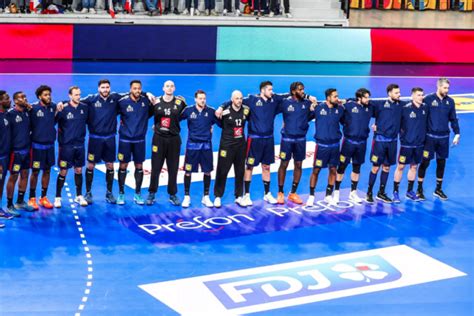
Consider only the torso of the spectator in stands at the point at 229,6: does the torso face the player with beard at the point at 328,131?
yes

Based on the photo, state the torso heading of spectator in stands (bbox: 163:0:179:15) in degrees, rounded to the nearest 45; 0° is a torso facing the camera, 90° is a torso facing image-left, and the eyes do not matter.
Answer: approximately 0°

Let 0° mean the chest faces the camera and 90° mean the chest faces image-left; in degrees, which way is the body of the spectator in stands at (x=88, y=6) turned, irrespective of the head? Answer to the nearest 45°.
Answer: approximately 0°

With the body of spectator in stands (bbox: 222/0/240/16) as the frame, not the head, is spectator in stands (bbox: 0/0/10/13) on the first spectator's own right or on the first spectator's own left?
on the first spectator's own right

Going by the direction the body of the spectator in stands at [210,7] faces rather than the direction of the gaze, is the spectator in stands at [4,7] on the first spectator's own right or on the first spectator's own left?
on the first spectator's own right

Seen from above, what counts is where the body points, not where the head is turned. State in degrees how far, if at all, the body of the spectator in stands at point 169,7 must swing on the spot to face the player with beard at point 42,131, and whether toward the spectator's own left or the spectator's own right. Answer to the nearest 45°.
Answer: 0° — they already face them

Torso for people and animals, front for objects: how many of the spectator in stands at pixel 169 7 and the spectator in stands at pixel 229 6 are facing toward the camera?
2
